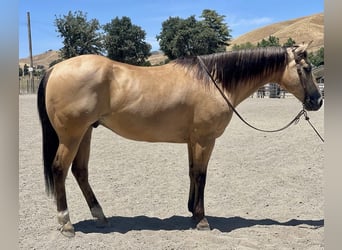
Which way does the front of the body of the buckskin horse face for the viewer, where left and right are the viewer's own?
facing to the right of the viewer

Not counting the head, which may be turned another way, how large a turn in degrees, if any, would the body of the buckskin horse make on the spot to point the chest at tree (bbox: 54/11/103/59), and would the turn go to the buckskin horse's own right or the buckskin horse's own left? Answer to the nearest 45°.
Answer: approximately 90° to the buckskin horse's own left
